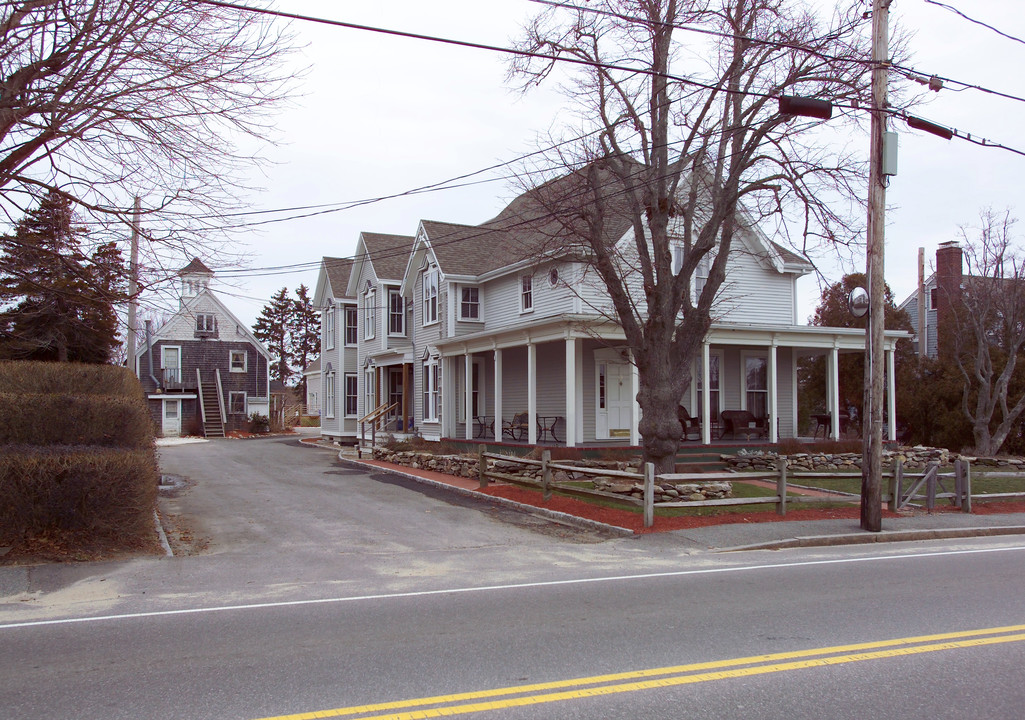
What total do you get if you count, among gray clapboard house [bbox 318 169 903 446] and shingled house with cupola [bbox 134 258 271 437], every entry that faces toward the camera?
2

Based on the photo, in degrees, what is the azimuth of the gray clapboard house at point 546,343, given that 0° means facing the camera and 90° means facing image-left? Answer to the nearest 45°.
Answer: approximately 0°

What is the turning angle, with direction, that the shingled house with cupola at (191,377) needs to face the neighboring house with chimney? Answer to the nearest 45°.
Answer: approximately 45° to its left

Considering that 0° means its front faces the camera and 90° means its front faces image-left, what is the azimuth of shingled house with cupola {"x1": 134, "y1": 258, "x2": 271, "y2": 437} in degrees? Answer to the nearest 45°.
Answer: approximately 0°
